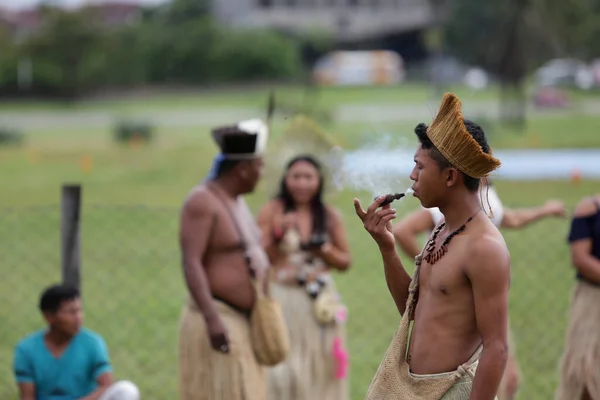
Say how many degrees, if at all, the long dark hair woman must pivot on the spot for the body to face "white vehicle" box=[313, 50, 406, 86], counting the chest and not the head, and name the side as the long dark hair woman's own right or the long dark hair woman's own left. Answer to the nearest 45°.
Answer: approximately 180°

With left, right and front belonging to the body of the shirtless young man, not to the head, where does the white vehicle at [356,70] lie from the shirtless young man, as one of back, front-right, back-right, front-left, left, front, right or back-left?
back-right

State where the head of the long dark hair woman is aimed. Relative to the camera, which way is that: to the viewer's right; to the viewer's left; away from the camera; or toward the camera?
toward the camera

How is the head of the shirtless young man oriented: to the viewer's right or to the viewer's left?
to the viewer's left

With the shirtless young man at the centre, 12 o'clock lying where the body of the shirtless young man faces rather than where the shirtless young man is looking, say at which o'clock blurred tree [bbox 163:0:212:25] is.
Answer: The blurred tree is roughly at 4 o'clock from the shirtless young man.

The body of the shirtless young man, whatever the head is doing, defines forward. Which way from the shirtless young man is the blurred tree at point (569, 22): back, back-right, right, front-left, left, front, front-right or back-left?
back-right

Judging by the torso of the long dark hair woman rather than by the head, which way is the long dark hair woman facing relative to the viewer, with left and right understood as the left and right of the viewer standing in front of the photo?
facing the viewer

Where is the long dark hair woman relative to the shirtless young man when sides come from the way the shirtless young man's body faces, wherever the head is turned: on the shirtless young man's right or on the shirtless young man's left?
on the shirtless young man's right

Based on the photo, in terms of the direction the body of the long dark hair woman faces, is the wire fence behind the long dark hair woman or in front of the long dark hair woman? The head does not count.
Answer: behind

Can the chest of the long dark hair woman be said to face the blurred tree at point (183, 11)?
no

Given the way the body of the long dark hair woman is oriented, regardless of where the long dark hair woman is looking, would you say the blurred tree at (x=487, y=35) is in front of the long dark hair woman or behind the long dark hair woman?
behind

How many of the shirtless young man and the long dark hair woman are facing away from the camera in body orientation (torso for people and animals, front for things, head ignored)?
0

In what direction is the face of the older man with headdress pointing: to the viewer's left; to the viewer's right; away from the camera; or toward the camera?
to the viewer's right

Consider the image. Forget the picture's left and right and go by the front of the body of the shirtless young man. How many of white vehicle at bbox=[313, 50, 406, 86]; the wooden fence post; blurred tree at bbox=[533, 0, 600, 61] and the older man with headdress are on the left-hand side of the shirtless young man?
0

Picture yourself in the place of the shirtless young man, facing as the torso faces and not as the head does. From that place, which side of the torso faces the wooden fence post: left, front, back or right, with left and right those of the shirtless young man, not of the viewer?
right

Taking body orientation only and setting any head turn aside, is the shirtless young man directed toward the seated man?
no

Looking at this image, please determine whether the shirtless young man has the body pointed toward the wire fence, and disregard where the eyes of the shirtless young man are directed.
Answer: no

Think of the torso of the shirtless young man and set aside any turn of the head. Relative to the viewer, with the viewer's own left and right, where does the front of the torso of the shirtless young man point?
facing the viewer and to the left of the viewer

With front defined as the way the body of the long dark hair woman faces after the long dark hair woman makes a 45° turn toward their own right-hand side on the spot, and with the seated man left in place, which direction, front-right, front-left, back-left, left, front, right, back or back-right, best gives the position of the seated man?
front
